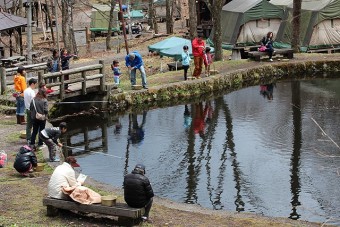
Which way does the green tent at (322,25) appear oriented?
toward the camera

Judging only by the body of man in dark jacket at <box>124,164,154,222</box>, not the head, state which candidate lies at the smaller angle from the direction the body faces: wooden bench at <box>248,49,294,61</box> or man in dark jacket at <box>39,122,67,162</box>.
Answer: the wooden bench

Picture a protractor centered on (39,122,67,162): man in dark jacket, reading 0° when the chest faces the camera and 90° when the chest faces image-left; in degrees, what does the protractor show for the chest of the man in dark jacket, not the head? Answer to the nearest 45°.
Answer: approximately 270°

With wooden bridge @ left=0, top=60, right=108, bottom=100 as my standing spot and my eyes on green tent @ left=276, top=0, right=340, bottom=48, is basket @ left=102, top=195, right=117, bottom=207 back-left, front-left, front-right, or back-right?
back-right

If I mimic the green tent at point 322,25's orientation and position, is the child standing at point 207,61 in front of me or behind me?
in front

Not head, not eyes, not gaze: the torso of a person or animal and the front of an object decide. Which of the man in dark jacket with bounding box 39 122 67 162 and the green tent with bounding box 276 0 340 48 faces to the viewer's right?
the man in dark jacket

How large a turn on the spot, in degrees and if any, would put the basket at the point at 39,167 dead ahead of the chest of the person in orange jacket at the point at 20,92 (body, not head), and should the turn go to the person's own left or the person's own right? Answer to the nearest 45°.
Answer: approximately 90° to the person's own right

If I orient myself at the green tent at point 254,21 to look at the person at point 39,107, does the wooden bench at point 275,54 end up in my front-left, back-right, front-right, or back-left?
front-left

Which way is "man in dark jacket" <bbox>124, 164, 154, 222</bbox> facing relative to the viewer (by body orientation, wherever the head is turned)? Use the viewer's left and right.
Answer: facing away from the viewer and to the right of the viewer

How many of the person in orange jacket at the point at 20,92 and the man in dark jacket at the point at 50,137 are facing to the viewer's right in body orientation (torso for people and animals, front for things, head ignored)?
2

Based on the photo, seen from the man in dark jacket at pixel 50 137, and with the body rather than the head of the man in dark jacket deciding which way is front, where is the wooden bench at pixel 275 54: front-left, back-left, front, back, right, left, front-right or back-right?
front-left

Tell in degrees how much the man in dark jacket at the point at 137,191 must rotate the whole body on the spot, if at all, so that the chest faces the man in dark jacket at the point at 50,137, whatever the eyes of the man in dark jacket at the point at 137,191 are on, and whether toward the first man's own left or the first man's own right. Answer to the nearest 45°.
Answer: approximately 90° to the first man's own left

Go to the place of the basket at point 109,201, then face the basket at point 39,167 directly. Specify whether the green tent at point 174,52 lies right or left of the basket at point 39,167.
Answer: right

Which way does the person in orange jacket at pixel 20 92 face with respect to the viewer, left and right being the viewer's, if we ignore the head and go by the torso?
facing to the right of the viewer

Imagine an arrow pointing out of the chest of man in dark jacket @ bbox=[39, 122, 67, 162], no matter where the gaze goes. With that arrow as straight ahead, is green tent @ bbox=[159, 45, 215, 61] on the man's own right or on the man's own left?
on the man's own left

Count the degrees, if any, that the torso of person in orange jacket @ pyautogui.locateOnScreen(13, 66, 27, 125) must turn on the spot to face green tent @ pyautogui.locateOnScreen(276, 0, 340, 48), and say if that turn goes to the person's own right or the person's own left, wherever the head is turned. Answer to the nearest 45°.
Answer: approximately 45° to the person's own left

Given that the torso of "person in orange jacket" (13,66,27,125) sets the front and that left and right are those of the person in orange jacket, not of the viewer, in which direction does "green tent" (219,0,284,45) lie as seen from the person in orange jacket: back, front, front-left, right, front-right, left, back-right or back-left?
front-left
